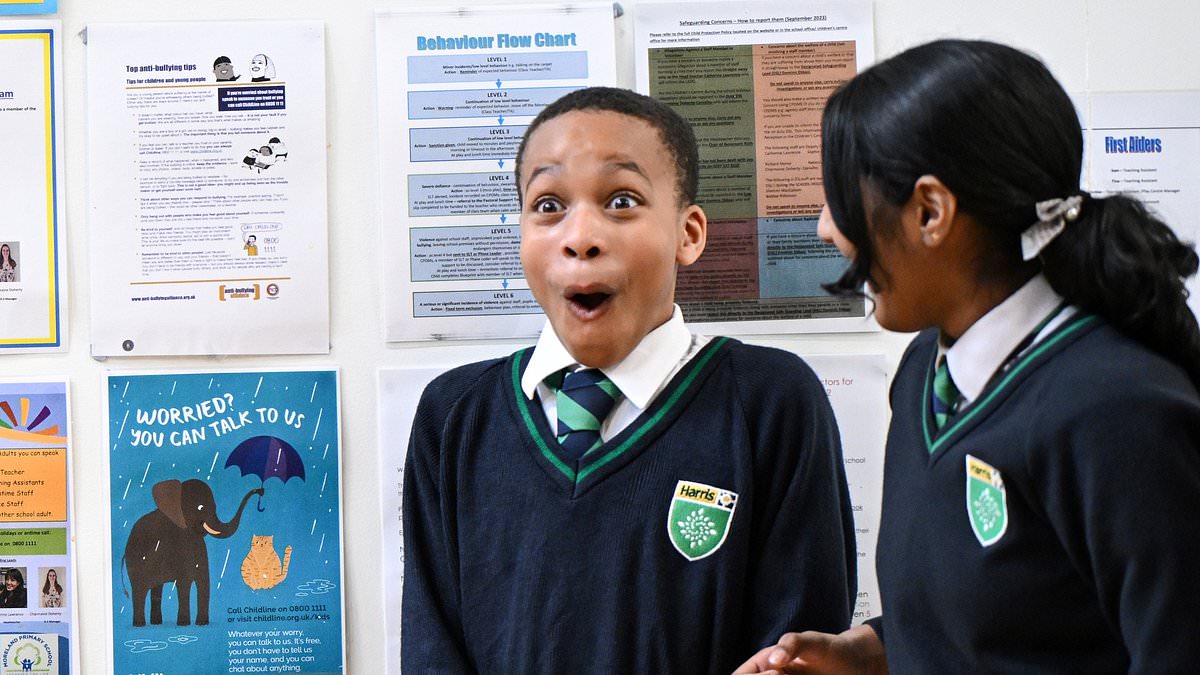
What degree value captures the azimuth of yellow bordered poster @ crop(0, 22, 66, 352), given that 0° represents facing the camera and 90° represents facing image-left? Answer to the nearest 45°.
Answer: approximately 0°

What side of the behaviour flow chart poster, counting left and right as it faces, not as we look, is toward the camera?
front

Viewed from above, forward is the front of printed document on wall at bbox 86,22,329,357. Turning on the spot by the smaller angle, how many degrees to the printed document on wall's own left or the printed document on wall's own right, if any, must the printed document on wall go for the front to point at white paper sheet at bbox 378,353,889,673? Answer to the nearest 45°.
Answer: approximately 90° to the printed document on wall's own left

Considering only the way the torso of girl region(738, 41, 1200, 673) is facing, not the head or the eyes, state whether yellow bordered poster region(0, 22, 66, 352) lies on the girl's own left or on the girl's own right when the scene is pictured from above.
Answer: on the girl's own right

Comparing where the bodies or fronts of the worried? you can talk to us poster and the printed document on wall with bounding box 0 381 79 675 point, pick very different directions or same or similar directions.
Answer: same or similar directions

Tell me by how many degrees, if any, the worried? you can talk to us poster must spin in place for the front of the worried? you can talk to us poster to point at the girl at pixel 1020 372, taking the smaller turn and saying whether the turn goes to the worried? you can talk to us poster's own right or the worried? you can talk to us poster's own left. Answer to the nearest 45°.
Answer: approximately 45° to the worried? you can talk to us poster's own left

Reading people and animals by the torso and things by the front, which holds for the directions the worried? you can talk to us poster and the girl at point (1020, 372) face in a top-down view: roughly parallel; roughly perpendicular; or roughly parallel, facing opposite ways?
roughly perpendicular

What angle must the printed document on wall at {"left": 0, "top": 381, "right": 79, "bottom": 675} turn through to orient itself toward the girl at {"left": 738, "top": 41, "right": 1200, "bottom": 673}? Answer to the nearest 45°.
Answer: approximately 45° to its left

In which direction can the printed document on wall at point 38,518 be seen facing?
toward the camera

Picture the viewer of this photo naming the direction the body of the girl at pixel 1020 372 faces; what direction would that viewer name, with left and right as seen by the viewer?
facing the viewer and to the left of the viewer

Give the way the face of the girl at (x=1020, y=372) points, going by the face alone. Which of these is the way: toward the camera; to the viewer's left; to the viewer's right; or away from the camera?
to the viewer's left

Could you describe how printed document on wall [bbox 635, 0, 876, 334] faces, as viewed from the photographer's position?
facing the viewer
